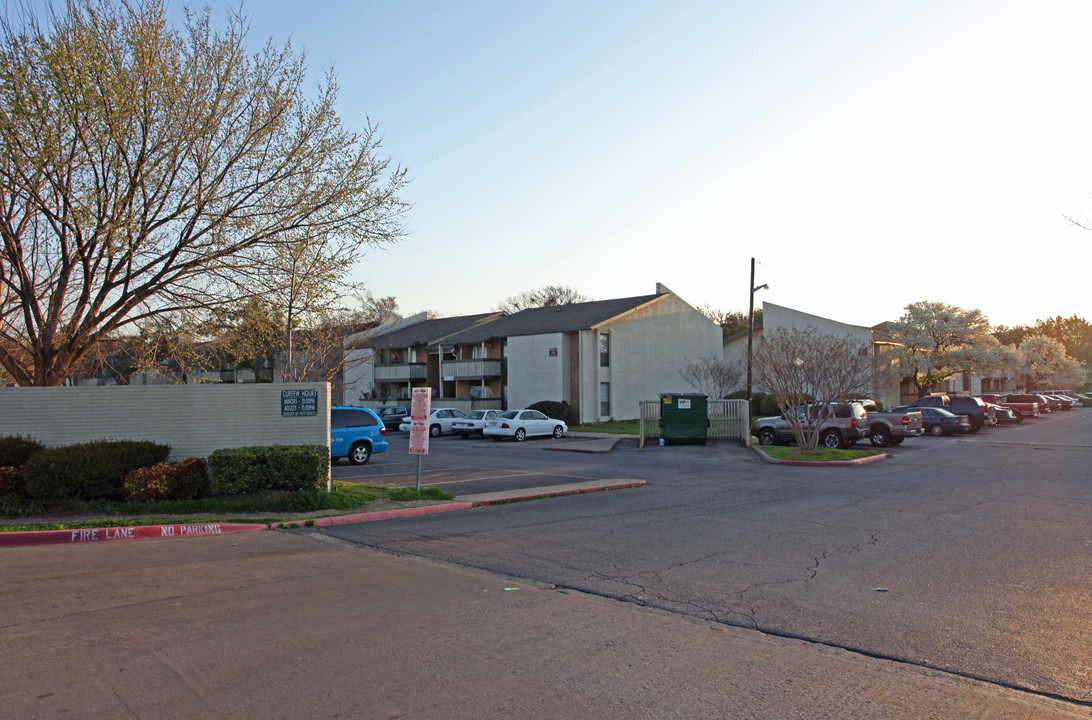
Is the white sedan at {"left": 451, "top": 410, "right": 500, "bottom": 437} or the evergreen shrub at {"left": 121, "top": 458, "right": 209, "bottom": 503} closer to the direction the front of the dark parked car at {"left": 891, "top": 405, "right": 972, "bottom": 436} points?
the white sedan

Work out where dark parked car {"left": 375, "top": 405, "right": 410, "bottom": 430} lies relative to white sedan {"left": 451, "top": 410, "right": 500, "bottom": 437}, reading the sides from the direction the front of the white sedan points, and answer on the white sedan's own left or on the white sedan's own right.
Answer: on the white sedan's own left

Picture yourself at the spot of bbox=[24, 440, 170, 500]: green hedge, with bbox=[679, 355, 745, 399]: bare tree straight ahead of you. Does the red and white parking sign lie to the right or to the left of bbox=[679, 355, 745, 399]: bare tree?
right

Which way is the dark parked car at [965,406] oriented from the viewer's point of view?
to the viewer's left

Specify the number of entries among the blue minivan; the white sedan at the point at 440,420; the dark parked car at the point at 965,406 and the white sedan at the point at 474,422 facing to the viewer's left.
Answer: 2

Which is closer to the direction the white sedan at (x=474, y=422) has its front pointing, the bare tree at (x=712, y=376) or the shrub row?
the bare tree

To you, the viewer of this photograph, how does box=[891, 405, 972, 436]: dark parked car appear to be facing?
facing away from the viewer and to the left of the viewer

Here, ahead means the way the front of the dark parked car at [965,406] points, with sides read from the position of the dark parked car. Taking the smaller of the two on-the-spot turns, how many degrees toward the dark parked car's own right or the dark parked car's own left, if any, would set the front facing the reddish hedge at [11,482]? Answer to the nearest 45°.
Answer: approximately 90° to the dark parked car's own left

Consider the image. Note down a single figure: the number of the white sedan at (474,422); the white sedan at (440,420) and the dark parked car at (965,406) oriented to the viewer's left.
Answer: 1
